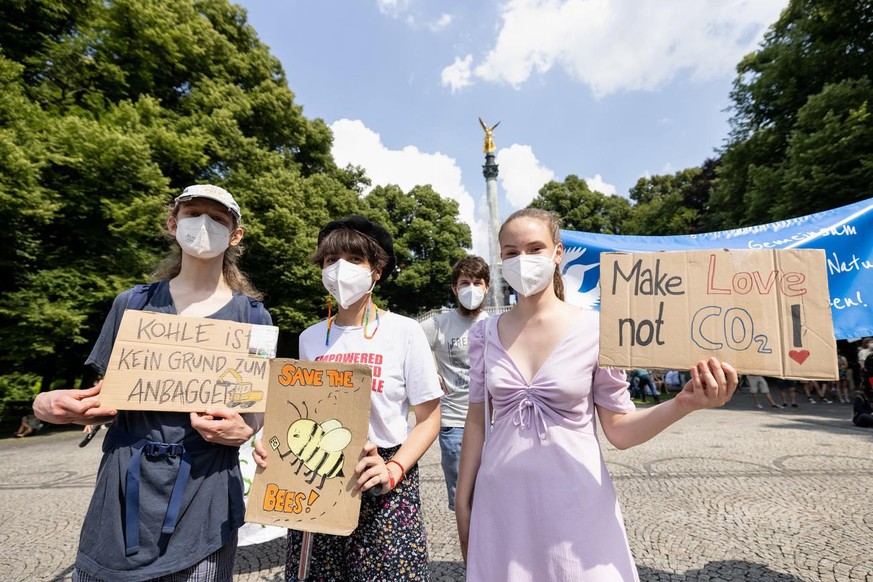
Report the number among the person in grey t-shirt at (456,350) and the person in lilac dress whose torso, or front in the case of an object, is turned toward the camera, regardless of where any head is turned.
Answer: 2

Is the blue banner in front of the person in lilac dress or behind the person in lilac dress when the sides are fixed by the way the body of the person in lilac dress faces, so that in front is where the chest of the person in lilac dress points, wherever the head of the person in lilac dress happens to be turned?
behind

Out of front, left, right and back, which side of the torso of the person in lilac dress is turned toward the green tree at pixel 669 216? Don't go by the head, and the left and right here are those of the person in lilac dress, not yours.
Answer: back

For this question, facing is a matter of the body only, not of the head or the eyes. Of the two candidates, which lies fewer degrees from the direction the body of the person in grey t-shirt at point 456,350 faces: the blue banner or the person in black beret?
the person in black beret

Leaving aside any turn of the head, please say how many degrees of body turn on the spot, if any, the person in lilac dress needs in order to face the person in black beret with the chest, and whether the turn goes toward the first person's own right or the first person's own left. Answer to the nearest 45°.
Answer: approximately 90° to the first person's own right

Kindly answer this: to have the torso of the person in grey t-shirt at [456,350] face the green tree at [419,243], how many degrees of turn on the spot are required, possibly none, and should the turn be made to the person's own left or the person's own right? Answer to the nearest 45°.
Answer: approximately 180°

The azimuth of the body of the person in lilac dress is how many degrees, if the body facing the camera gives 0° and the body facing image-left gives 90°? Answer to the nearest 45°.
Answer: approximately 0°

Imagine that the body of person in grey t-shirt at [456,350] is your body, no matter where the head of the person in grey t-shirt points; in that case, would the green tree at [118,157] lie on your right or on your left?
on your right

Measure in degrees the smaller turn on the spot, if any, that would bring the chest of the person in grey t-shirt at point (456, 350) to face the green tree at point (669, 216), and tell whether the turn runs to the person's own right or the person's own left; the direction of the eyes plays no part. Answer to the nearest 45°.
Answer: approximately 135° to the person's own left

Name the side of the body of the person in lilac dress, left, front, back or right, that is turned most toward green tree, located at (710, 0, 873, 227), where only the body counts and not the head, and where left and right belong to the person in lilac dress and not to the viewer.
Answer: back

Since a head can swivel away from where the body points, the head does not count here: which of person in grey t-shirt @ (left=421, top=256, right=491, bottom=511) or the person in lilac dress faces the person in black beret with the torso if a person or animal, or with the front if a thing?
the person in grey t-shirt
